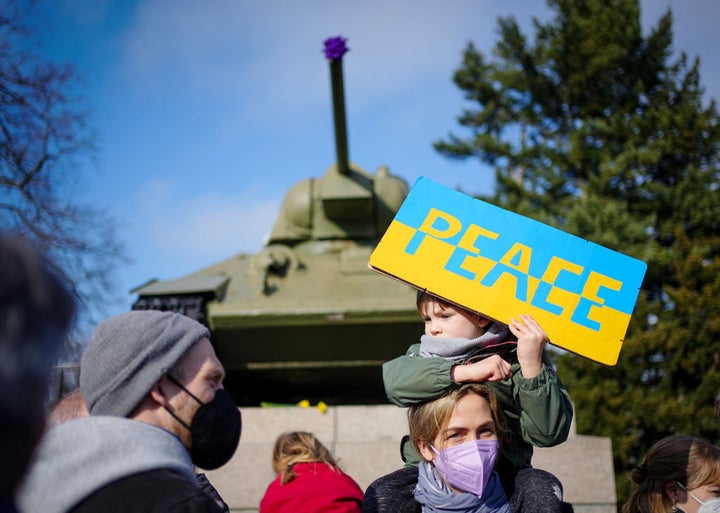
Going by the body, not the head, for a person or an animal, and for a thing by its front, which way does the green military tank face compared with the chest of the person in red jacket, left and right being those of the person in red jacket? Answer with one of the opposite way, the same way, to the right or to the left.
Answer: the opposite way

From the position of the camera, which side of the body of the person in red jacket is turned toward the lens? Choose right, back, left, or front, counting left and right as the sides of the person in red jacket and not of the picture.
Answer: back

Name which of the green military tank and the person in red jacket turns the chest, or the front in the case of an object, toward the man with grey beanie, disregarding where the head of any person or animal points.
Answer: the green military tank

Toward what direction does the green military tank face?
toward the camera

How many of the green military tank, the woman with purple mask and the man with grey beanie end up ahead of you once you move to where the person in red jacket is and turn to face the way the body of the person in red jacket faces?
1

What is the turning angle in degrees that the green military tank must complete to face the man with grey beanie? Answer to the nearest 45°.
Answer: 0° — it already faces them

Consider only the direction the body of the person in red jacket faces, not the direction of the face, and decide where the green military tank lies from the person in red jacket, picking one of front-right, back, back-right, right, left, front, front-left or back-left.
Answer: front

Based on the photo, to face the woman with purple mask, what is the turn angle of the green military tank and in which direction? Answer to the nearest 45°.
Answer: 0° — it already faces them

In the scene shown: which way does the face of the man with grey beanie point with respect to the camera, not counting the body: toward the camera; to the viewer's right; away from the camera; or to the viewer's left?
to the viewer's right

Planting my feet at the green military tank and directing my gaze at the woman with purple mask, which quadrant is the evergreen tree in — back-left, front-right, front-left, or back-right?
back-left

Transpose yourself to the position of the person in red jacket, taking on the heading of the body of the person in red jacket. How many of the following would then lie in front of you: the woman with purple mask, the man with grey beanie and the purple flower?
1

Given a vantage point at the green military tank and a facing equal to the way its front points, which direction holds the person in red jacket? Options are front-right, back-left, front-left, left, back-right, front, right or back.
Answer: front

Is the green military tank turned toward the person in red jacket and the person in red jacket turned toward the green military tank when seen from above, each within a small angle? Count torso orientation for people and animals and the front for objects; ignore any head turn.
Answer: yes

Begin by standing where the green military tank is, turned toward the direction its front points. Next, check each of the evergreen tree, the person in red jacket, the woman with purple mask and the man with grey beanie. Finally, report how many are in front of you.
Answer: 3

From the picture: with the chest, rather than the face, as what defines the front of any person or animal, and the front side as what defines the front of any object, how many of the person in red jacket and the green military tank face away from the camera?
1

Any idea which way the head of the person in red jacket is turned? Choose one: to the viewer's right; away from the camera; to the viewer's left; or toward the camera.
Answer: away from the camera
